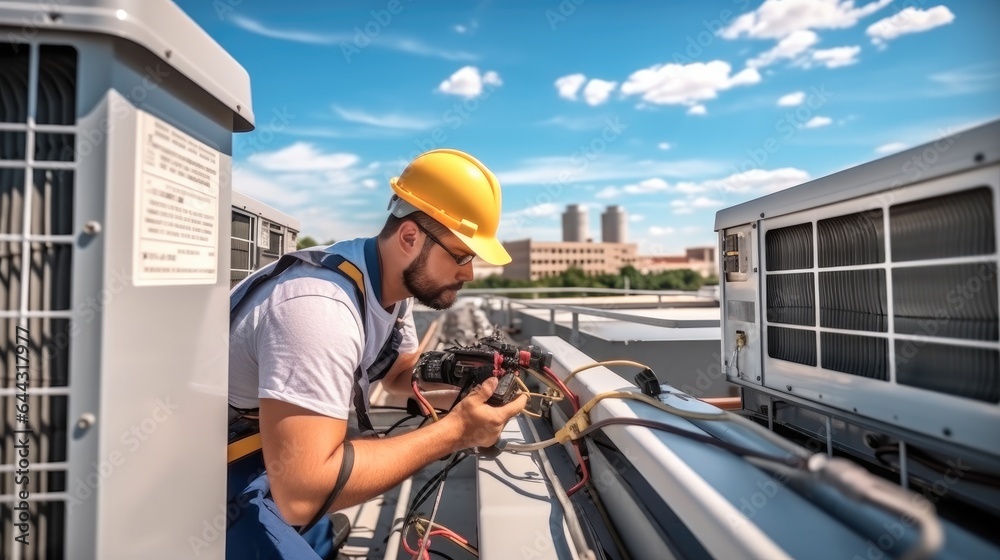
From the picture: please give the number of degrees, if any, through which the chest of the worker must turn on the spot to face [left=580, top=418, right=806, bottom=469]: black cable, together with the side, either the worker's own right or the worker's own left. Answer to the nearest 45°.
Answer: approximately 45° to the worker's own right

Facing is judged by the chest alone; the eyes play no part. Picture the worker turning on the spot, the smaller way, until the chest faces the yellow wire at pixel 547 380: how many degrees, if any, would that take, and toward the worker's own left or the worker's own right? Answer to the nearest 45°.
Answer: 0° — they already face it

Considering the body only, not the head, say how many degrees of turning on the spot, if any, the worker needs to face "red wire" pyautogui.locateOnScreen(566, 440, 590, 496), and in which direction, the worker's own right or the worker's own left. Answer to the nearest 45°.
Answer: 0° — they already face it

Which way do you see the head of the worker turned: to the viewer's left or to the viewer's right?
to the viewer's right

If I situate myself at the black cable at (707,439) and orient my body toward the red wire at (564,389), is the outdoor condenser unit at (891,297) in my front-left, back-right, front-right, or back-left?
back-right

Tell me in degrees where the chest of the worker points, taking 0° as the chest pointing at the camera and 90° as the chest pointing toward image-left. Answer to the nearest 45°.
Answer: approximately 270°

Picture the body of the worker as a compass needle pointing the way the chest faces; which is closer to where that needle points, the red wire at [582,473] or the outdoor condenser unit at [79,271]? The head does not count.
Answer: the red wire
